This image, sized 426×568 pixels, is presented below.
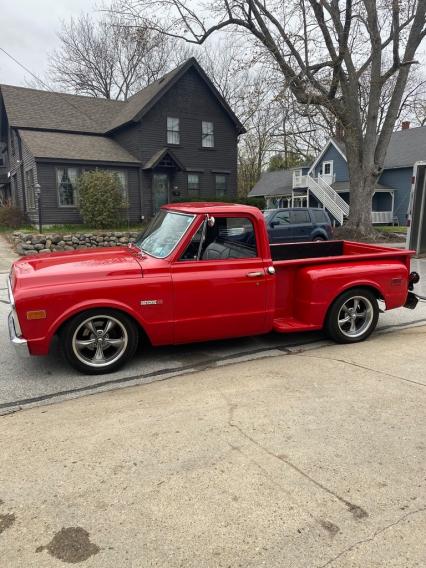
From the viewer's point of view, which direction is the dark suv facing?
to the viewer's left

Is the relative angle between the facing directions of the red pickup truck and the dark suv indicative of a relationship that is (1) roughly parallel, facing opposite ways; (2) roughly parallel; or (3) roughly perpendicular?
roughly parallel

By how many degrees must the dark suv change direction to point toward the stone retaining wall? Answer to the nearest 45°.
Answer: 0° — it already faces it

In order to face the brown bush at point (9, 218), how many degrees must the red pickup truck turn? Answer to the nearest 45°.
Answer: approximately 45° to its right

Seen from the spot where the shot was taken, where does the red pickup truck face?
facing to the left of the viewer

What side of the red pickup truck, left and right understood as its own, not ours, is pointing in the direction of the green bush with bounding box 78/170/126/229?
right

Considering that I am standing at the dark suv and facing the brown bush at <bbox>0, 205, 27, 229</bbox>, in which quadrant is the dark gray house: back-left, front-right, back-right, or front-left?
front-right

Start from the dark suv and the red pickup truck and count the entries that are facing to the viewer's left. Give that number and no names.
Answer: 2

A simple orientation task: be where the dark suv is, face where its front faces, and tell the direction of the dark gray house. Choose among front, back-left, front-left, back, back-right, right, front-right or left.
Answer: front-right

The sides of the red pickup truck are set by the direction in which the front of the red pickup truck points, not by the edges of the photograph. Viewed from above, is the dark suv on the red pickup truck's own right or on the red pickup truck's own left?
on the red pickup truck's own right

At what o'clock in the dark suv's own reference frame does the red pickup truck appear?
The red pickup truck is roughly at 9 o'clock from the dark suv.

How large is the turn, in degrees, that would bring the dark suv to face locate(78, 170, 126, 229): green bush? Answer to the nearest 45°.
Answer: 0° — it already faces it
